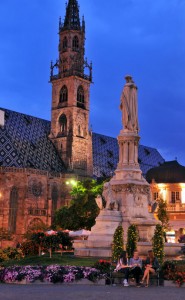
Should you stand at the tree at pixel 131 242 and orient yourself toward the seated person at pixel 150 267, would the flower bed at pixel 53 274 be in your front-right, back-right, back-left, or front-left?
front-right

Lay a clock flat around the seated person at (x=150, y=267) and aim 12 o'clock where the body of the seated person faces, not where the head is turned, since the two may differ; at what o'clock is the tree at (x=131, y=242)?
The tree is roughly at 4 o'clock from the seated person.

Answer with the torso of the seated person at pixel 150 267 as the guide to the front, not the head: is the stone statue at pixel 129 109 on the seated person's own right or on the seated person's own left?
on the seated person's own right

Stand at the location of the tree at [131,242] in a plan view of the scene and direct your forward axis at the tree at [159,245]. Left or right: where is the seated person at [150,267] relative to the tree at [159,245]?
right

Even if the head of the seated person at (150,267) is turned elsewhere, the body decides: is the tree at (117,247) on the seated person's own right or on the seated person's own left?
on the seated person's own right

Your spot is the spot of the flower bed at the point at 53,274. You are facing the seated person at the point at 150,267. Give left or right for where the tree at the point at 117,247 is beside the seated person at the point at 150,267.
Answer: left

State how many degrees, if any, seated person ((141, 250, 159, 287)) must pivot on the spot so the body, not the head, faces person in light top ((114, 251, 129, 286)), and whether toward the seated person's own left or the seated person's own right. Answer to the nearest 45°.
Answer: approximately 45° to the seated person's own right

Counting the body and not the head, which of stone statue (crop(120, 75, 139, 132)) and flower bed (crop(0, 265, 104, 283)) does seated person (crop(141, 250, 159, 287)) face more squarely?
the flower bed

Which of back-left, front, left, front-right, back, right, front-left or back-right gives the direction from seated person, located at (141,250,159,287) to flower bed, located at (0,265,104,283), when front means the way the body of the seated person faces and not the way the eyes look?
front-right

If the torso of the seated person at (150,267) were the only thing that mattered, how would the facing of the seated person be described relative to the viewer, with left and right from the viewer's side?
facing the viewer and to the left of the viewer
